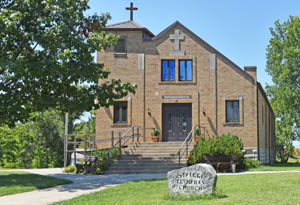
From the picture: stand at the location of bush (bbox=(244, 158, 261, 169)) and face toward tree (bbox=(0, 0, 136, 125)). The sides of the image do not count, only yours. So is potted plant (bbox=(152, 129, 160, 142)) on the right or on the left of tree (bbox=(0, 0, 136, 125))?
right

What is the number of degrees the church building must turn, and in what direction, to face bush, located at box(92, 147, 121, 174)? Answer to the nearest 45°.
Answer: approximately 45° to its right

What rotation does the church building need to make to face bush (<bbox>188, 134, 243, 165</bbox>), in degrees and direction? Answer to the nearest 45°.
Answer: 0° — it already faces it

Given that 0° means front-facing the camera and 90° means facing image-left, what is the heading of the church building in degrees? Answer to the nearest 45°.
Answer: approximately 0°

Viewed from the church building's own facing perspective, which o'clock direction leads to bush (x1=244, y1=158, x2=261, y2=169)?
The bush is roughly at 10 o'clock from the church building.

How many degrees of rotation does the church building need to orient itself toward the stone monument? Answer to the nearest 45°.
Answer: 0° — it already faces it

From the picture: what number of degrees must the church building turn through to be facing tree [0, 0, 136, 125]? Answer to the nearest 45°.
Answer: approximately 45° to its right

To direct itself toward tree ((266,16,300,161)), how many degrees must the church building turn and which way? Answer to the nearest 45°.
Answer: approximately 135° to its left

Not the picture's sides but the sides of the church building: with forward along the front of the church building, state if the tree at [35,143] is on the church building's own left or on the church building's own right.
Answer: on the church building's own right
